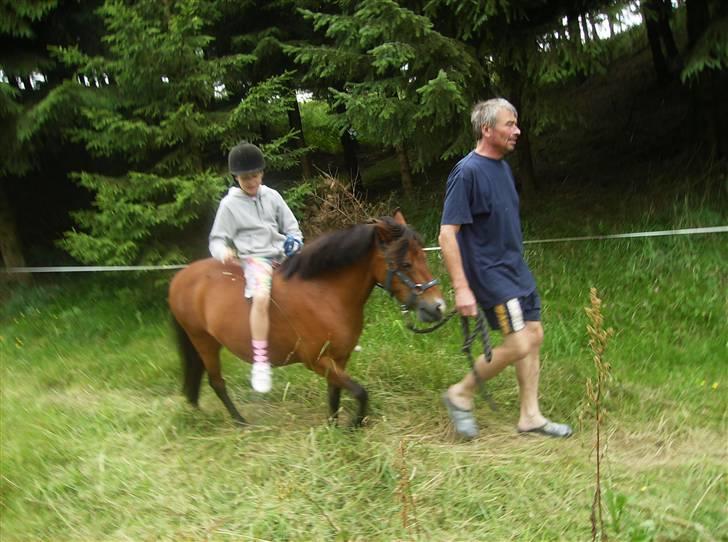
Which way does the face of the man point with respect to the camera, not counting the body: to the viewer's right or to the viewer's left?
to the viewer's right

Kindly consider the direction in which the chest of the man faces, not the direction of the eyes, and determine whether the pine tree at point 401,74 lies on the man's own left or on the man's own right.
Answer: on the man's own left

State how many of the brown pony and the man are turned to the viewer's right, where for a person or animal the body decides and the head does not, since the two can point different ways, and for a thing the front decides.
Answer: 2

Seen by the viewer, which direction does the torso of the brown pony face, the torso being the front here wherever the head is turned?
to the viewer's right

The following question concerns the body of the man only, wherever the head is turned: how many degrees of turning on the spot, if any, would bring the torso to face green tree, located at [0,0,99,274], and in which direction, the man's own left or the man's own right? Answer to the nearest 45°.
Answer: approximately 135° to the man's own left

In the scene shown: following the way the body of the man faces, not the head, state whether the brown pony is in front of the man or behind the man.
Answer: behind

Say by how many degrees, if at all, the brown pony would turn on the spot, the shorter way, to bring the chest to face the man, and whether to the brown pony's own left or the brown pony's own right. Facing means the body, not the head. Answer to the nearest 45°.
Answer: approximately 45° to the brown pony's own right

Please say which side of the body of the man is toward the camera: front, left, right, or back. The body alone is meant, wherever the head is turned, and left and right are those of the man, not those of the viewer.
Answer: right

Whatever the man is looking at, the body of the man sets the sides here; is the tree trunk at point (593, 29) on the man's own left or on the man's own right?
on the man's own left
